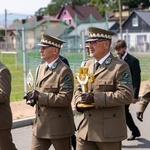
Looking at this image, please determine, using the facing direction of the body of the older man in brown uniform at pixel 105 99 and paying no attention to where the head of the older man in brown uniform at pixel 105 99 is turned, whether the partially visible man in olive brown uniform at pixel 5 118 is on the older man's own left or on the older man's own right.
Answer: on the older man's own right

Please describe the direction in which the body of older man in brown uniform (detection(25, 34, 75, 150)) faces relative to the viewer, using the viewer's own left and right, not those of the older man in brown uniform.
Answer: facing the viewer and to the left of the viewer

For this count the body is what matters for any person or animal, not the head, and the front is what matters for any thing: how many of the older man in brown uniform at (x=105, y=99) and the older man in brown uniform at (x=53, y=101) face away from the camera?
0

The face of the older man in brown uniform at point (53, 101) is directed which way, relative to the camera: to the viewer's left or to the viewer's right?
to the viewer's left

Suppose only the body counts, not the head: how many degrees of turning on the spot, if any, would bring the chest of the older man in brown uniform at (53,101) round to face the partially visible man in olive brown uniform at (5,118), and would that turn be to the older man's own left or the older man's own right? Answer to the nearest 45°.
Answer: approximately 90° to the older man's own right

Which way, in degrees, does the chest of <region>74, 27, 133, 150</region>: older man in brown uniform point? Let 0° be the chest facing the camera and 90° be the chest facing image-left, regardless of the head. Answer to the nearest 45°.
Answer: approximately 45°

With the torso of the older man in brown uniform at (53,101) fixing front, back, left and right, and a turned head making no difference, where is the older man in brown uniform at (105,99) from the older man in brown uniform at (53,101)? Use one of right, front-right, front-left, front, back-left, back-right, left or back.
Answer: left

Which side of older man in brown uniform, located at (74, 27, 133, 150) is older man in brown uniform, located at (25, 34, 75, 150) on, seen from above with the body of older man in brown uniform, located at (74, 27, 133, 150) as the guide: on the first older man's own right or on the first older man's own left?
on the first older man's own right
